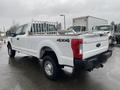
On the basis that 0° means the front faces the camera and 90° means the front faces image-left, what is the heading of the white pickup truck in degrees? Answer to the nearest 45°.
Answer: approximately 135°
